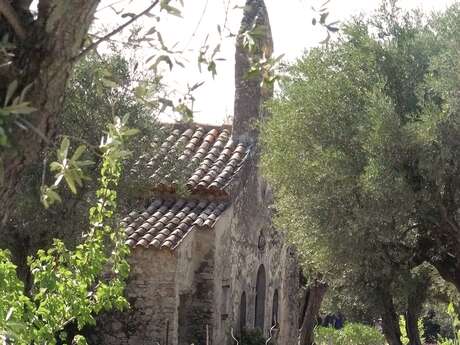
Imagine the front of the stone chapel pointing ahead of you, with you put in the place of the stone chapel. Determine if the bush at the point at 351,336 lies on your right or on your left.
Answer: on your left
